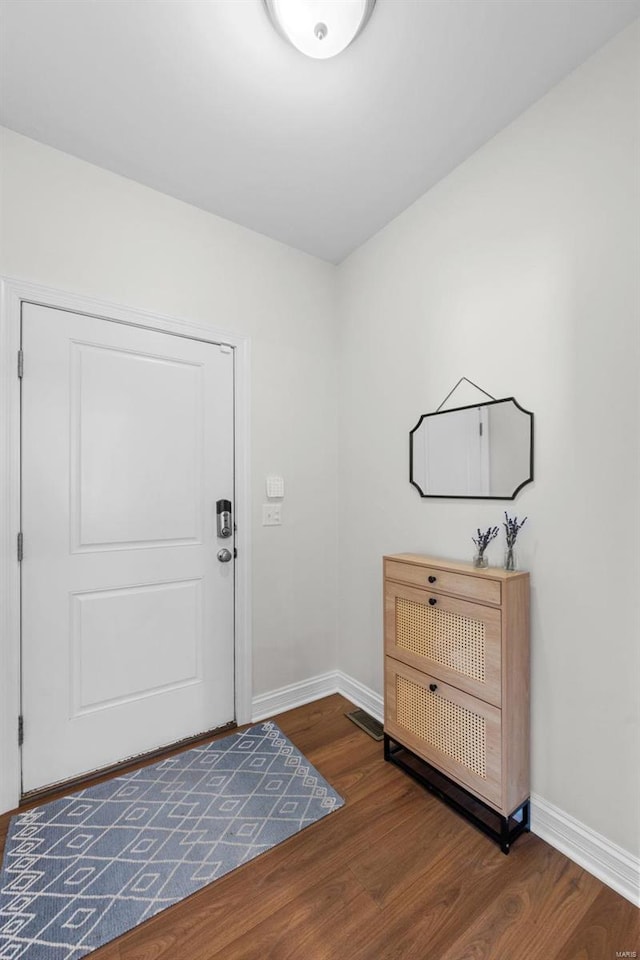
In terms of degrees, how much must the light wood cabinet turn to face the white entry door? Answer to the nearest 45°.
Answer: approximately 45° to its right

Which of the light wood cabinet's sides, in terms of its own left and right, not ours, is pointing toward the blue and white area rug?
front

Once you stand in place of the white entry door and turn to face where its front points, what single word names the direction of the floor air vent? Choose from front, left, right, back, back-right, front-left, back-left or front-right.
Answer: front-left

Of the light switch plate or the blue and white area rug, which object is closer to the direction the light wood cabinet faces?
the blue and white area rug

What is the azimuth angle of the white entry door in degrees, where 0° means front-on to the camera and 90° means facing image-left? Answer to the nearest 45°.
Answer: approximately 315°

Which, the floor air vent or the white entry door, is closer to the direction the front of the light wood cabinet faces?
the white entry door

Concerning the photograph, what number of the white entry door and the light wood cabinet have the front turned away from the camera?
0

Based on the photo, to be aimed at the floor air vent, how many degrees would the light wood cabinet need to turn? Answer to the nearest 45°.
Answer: approximately 90° to its right

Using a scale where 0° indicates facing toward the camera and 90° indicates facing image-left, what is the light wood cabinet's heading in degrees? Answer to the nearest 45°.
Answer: approximately 45°

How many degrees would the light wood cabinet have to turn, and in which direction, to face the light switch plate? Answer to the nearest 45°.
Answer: approximately 90° to its right
